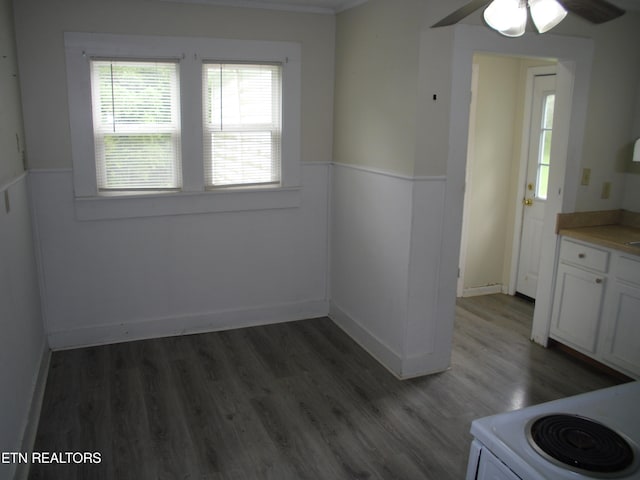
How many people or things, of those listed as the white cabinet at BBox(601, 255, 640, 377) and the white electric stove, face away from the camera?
0

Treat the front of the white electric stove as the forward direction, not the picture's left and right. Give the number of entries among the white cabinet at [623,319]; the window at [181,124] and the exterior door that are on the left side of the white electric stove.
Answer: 0

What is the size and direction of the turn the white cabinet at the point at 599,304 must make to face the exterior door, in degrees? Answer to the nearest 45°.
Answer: approximately 90° to its right

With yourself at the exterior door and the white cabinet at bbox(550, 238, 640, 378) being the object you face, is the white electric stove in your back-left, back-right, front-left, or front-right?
front-right

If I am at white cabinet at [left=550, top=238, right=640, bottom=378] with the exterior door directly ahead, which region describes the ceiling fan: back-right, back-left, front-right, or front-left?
back-left

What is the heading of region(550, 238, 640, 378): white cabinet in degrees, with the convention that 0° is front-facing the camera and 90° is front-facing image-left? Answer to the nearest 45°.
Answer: approximately 45°

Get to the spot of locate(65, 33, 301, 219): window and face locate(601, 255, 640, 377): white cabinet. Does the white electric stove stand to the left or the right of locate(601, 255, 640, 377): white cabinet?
right

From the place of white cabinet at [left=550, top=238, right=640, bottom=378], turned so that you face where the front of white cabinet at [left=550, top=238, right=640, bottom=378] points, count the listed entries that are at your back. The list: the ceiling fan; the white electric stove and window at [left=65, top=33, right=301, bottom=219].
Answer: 0

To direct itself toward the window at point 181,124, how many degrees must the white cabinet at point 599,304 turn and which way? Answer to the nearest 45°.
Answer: approximately 45° to its right

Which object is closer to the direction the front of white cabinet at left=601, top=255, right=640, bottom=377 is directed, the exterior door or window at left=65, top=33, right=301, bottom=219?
the window

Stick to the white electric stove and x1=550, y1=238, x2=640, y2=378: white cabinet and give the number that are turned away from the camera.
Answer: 0

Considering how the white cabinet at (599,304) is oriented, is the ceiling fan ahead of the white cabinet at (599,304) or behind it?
ahead

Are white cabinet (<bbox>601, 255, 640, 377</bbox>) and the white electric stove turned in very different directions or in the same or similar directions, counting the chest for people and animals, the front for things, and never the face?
same or similar directions

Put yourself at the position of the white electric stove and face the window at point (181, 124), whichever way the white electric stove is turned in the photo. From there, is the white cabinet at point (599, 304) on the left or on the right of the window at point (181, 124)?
right

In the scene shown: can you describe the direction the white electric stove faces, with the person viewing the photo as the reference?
facing the viewer and to the left of the viewer
